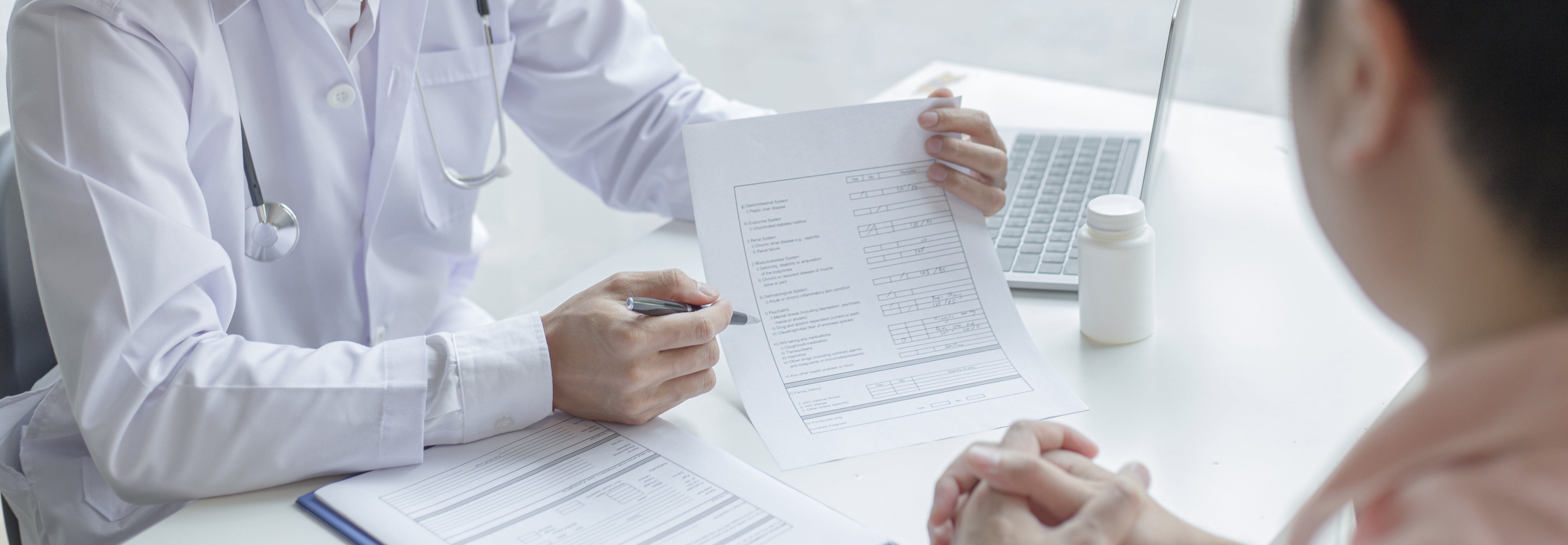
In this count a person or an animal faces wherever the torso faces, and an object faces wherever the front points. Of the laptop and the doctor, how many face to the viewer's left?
1

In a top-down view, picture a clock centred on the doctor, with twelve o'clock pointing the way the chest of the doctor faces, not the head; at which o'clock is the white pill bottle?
The white pill bottle is roughly at 11 o'clock from the doctor.

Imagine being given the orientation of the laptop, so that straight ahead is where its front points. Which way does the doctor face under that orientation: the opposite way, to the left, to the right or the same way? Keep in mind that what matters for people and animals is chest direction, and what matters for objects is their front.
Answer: the opposite way

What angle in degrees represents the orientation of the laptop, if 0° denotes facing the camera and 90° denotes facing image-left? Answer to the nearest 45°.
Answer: approximately 90°

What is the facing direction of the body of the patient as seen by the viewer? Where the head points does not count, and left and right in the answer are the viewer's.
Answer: facing away from the viewer and to the left of the viewer

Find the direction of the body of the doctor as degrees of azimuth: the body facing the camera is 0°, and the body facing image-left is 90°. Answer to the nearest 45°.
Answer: approximately 315°

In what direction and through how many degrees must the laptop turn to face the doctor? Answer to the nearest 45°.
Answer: approximately 45° to its left

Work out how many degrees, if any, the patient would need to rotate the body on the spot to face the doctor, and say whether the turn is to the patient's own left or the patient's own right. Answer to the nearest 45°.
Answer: approximately 45° to the patient's own left

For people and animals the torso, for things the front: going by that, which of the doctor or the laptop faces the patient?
the doctor

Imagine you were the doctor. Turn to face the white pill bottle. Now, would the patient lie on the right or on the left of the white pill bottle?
right

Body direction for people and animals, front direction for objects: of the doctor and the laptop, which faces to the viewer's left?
the laptop

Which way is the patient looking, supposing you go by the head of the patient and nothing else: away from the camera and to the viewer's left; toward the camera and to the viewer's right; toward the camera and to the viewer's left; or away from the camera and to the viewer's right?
away from the camera and to the viewer's left
